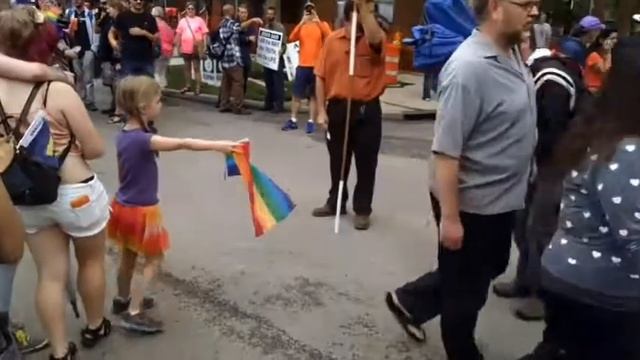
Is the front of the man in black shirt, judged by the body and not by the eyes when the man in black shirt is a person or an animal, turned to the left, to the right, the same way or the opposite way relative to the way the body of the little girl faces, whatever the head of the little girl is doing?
to the right

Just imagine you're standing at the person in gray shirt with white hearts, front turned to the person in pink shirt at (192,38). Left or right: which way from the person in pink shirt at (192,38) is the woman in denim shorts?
left

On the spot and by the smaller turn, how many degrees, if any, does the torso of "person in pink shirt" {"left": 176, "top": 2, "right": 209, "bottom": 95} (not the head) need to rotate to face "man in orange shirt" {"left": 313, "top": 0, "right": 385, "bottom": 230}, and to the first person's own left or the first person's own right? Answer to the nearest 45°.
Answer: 0° — they already face them

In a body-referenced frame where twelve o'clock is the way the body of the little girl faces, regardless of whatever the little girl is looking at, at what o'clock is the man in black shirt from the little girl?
The man in black shirt is roughly at 9 o'clock from the little girl.

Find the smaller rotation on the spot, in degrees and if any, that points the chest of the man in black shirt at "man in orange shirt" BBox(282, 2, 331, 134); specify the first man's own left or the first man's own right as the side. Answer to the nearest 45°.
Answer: approximately 90° to the first man's own left

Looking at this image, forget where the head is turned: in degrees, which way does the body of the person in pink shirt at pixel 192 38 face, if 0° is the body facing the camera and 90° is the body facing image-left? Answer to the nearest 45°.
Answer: approximately 0°

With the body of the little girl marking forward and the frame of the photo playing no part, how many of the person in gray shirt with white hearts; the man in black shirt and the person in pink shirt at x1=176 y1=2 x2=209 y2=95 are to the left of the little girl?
2

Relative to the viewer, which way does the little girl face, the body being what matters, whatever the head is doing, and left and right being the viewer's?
facing to the right of the viewer

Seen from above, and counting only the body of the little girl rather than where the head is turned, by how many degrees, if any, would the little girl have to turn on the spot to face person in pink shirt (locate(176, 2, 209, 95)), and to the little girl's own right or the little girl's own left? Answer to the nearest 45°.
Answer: approximately 90° to the little girl's own left

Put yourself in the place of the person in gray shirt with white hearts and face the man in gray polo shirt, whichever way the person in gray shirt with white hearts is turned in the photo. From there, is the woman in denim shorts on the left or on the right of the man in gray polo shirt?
left

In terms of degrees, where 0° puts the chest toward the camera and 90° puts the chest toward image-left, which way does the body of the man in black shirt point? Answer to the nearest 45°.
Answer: approximately 0°

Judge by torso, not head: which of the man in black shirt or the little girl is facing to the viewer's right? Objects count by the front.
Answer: the little girl
